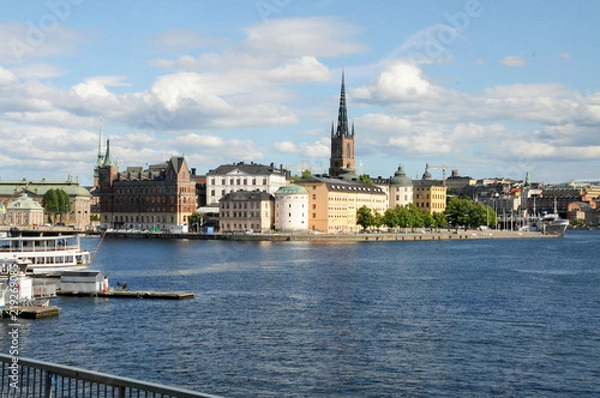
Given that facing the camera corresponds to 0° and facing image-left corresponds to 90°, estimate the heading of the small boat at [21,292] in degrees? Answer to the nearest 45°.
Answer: approximately 270°

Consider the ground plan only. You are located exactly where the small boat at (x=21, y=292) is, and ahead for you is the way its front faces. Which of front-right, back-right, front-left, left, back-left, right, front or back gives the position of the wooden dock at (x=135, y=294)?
front-left

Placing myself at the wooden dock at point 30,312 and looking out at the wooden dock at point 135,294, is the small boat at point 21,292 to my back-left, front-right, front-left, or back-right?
front-left

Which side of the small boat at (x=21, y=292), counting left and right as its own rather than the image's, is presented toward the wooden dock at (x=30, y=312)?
right

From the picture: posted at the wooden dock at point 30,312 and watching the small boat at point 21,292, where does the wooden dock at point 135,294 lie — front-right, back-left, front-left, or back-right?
front-right
